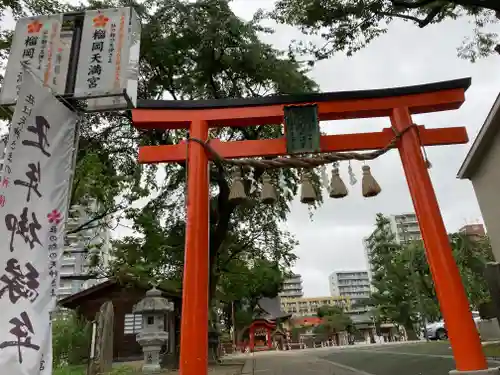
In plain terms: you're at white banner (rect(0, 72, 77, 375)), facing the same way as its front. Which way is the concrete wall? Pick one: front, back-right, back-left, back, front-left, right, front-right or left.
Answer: left

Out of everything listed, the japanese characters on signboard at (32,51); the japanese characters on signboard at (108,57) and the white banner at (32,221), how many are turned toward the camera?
3

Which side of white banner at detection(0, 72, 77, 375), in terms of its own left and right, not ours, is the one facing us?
front

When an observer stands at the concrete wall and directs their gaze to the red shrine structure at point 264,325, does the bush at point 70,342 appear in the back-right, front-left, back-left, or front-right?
front-left

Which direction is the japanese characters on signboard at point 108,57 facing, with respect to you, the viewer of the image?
facing the viewer

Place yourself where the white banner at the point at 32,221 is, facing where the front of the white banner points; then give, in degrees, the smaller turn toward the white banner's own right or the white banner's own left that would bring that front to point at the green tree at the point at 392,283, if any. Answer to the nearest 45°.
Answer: approximately 135° to the white banner's own left

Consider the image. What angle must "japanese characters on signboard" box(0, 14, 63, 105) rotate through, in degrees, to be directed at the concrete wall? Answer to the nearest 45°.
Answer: approximately 90° to its left

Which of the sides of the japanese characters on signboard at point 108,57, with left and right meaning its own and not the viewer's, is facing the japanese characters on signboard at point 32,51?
right

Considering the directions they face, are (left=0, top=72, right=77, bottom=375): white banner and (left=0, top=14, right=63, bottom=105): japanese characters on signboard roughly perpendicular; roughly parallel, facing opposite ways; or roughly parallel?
roughly parallel

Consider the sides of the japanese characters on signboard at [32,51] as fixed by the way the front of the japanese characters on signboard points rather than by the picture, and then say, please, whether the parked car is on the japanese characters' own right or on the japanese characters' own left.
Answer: on the japanese characters' own left

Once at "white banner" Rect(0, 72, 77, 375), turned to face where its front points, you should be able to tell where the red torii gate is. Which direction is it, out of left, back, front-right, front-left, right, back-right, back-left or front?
left

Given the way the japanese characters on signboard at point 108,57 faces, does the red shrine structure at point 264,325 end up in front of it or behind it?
behind
